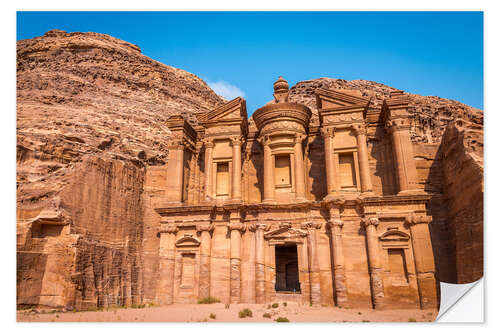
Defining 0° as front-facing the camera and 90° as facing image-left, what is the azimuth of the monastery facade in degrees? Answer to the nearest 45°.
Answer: approximately 0°
